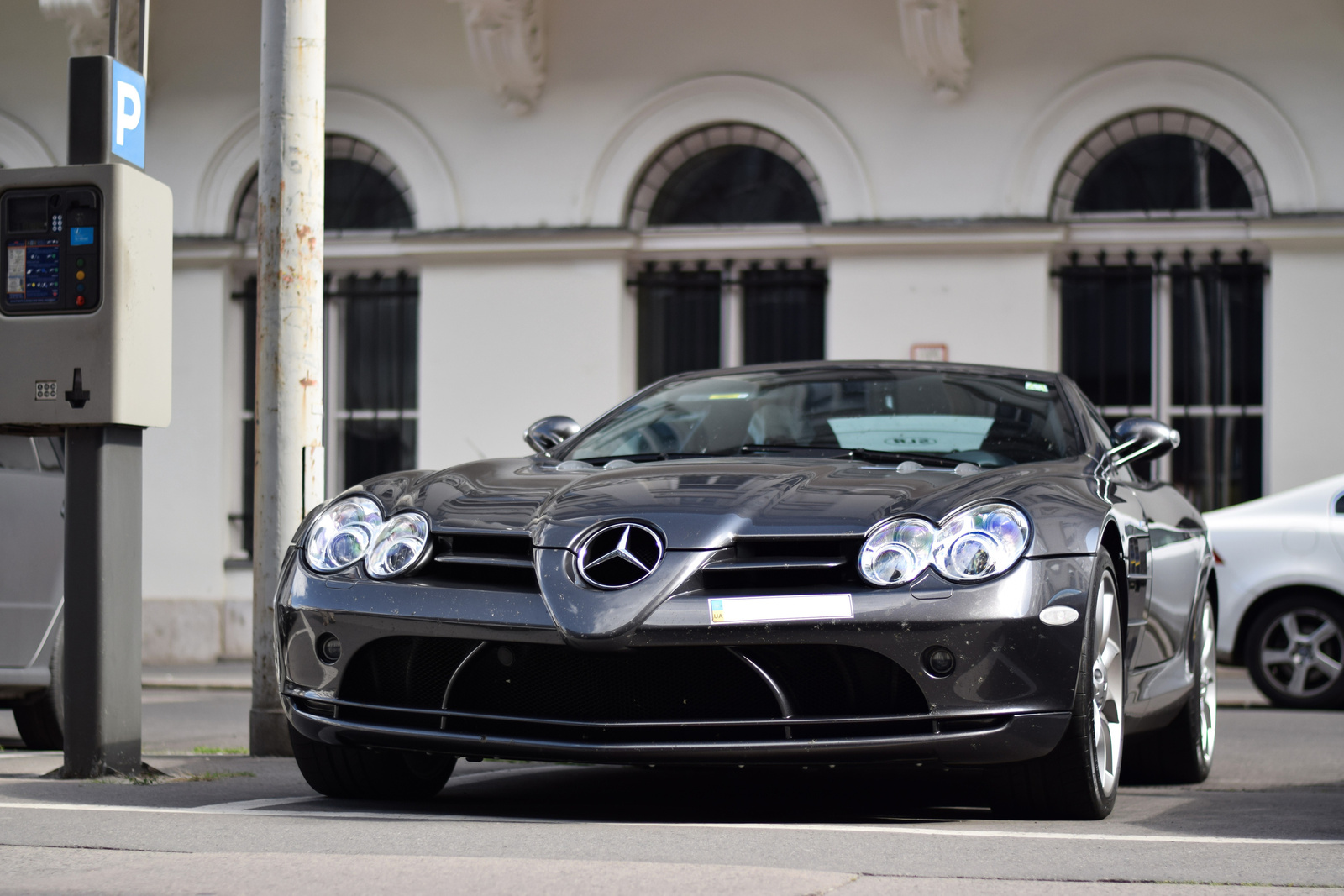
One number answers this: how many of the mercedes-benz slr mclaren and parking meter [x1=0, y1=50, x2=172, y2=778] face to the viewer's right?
0

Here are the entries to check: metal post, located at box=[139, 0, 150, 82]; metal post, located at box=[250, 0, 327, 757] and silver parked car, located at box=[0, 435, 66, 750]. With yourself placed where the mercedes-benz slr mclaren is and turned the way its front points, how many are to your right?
3

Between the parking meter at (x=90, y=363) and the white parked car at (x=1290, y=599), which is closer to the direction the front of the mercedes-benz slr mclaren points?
the parking meter

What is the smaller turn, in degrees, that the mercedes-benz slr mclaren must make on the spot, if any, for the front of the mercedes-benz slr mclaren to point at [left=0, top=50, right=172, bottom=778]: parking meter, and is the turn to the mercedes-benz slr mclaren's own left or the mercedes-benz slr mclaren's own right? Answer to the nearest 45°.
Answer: approximately 90° to the mercedes-benz slr mclaren's own right

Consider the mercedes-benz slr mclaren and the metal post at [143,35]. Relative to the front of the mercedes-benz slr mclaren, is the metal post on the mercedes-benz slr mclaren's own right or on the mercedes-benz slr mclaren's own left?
on the mercedes-benz slr mclaren's own right

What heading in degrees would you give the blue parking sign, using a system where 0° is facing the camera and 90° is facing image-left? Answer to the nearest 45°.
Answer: approximately 315°

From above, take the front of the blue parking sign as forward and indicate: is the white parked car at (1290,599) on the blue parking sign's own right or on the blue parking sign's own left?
on the blue parking sign's own left

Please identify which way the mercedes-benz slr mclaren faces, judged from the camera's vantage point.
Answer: facing the viewer and to the left of the viewer
